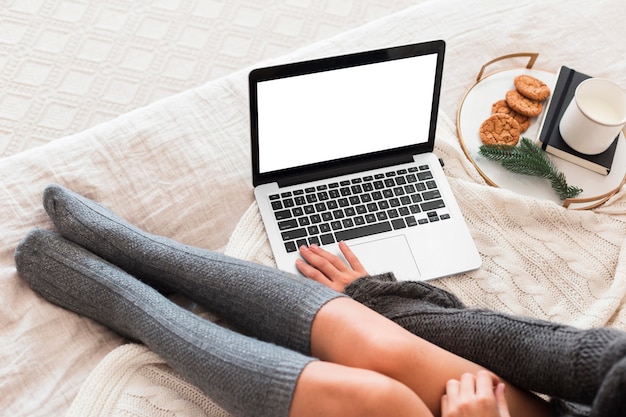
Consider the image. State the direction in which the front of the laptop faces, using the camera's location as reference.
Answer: facing the viewer
